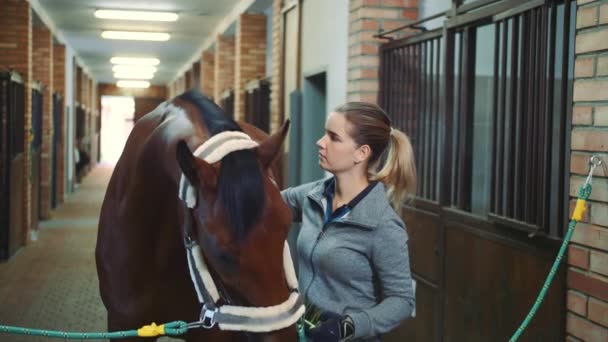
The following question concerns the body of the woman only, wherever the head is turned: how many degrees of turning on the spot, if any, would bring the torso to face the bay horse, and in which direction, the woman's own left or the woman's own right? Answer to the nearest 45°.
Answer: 0° — they already face it

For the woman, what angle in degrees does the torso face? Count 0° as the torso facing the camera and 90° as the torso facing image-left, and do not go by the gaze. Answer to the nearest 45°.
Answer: approximately 45°

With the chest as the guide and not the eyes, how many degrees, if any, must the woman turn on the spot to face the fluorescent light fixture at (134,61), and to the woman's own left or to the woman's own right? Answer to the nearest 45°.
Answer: approximately 135° to the woman's own right

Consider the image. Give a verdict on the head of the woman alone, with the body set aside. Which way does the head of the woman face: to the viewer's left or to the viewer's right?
to the viewer's left

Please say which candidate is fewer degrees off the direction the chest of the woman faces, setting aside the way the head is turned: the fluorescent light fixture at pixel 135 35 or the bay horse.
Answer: the bay horse

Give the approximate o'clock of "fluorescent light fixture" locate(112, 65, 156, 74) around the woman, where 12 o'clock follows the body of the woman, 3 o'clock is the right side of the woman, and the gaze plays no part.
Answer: The fluorescent light fixture is roughly at 4 o'clock from the woman.

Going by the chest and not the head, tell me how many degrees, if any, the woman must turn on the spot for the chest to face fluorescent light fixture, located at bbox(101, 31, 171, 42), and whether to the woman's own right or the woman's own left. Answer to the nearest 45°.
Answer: approximately 135° to the woman's own right
